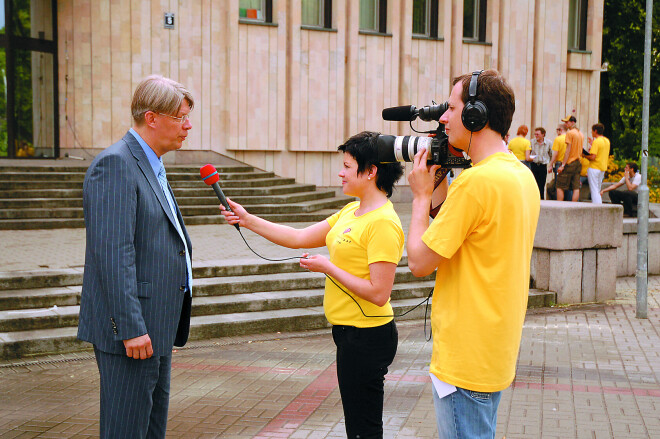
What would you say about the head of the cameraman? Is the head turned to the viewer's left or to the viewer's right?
to the viewer's left

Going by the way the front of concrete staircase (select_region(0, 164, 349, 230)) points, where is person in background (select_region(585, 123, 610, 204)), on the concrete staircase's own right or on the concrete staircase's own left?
on the concrete staircase's own left

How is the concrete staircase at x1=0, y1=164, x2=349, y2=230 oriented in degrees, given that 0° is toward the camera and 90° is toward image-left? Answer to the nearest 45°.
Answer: approximately 0°

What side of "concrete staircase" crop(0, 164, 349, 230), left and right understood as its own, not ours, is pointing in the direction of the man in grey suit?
front

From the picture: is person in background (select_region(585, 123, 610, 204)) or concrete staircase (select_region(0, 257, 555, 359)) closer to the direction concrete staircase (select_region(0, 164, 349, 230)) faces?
the concrete staircase

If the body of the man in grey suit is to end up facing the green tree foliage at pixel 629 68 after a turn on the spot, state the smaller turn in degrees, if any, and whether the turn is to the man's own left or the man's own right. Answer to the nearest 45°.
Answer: approximately 45° to the man's own left

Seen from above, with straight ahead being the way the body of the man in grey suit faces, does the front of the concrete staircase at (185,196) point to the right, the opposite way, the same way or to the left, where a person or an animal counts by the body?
to the right

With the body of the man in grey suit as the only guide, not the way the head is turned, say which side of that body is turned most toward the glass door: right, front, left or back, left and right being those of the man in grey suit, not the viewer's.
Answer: left

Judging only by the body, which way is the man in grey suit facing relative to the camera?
to the viewer's right

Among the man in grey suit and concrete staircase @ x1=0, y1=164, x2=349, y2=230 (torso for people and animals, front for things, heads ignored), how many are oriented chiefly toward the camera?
1

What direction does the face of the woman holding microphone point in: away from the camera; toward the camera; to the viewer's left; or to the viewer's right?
to the viewer's left
